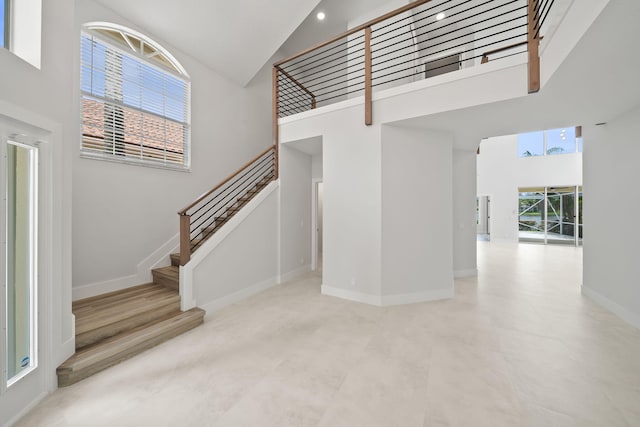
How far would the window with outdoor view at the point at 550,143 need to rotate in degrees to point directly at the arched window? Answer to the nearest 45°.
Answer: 0° — it already faces it

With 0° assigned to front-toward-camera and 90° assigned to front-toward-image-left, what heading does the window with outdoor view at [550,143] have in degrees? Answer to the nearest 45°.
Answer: approximately 0°

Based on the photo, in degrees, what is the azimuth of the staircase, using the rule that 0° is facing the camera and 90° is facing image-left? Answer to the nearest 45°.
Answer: approximately 315°

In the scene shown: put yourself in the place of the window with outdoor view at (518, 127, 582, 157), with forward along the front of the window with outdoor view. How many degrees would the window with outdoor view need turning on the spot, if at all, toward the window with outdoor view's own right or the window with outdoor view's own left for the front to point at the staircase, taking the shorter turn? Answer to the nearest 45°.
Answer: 0° — it already faces it
